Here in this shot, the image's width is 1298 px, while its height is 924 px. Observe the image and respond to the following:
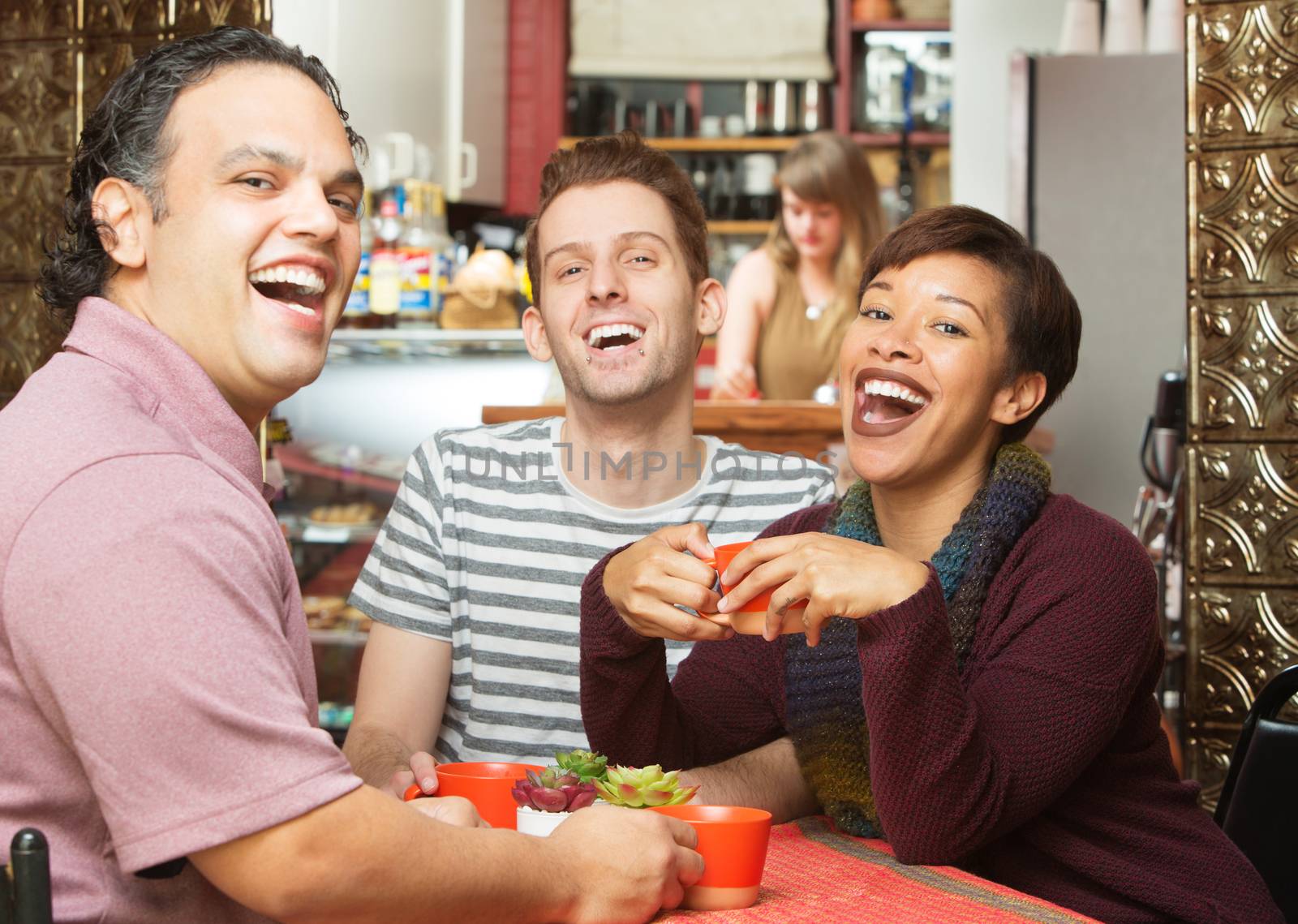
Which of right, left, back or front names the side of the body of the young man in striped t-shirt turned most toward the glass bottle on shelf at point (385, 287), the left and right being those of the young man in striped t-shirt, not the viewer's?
back

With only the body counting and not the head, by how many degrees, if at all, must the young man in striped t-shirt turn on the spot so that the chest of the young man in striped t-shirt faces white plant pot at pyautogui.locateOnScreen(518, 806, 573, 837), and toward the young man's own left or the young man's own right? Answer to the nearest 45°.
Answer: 0° — they already face it

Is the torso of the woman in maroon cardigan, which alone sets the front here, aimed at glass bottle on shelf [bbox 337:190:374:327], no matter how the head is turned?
no

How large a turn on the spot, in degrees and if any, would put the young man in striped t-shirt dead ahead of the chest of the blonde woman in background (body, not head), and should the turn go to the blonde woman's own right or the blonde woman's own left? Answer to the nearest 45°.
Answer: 0° — they already face them

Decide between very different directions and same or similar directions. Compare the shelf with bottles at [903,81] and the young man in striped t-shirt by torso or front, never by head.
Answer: same or similar directions

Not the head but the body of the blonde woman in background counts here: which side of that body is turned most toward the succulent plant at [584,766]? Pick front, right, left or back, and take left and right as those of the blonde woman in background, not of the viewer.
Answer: front

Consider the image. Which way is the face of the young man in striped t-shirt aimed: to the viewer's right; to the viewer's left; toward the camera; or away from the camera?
toward the camera

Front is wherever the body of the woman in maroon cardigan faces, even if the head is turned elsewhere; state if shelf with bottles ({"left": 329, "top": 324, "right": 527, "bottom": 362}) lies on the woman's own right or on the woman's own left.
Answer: on the woman's own right

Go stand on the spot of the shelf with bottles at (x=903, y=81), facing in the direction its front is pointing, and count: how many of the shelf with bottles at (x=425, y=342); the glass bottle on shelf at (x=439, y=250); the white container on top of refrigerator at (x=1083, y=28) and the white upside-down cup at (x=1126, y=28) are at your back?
0

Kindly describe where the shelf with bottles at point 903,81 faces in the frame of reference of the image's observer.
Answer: facing the viewer

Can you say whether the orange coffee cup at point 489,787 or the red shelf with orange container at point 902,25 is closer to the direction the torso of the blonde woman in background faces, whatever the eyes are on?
the orange coffee cup

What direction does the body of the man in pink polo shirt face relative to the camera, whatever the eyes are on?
to the viewer's right

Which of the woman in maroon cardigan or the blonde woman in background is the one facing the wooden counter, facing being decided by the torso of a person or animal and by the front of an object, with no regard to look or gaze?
the blonde woman in background

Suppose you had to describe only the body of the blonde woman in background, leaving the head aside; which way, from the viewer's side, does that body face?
toward the camera

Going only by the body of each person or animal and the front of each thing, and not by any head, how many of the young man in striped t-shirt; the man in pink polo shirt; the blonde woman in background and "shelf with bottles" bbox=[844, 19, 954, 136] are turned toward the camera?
3

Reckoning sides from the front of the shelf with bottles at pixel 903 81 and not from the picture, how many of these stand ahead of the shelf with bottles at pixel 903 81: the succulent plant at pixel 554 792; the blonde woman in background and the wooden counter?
3

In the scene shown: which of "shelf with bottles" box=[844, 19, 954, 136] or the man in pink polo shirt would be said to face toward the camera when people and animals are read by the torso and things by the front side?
the shelf with bottles
